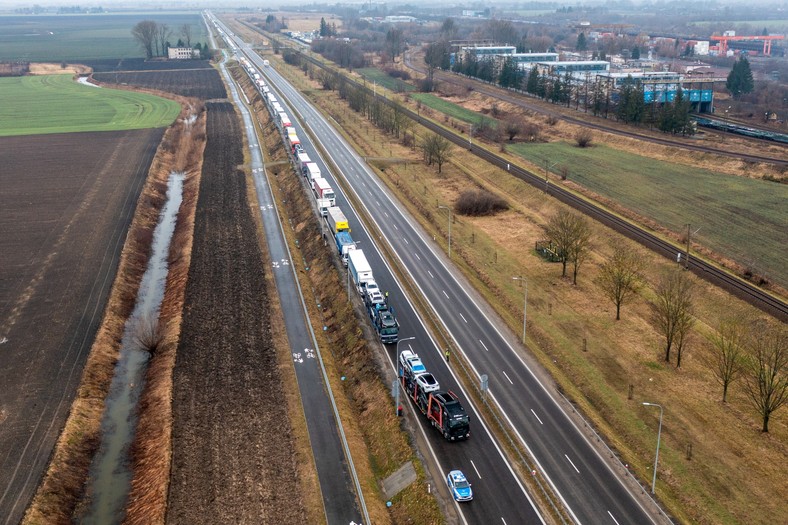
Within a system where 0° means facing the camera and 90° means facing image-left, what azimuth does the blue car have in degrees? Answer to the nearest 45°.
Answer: approximately 315°
